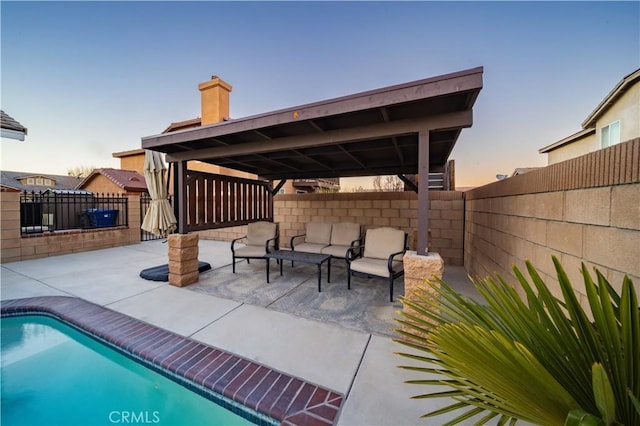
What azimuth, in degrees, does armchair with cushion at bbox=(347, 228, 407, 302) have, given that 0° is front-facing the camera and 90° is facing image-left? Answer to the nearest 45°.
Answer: approximately 45°

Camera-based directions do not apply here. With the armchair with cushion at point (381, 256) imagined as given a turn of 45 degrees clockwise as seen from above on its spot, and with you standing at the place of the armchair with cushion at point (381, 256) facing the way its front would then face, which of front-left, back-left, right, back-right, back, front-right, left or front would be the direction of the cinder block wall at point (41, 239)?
front

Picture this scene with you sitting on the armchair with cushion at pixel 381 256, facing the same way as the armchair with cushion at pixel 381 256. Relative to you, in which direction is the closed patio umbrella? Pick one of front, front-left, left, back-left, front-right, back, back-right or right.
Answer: front-right

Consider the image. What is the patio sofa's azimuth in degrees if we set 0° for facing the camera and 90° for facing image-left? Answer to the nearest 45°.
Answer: approximately 45°

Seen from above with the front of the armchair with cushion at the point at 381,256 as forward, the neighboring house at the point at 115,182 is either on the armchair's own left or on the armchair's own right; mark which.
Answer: on the armchair's own right

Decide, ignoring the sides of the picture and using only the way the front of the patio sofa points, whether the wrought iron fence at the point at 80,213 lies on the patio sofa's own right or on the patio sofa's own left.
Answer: on the patio sofa's own right

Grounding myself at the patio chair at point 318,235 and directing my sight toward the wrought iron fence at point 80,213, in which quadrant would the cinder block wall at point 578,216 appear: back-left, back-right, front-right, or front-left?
back-left

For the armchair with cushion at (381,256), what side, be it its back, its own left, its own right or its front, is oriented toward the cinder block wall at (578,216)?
left

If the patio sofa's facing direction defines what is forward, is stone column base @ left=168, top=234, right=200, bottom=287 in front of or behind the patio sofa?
in front
